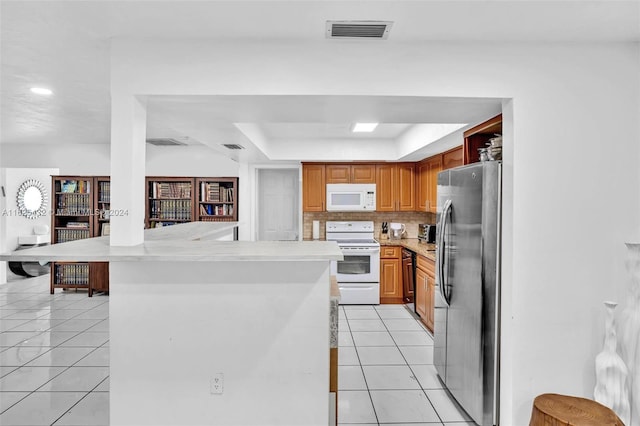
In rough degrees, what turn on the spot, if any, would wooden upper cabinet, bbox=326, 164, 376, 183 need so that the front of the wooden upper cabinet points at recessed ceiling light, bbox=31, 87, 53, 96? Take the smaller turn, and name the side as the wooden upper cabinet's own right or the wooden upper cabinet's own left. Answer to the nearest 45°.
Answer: approximately 45° to the wooden upper cabinet's own right

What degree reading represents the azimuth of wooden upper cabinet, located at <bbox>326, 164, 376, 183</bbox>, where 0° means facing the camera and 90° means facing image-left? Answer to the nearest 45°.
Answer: approximately 0°

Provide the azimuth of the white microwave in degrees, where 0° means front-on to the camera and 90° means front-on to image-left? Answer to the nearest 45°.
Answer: approximately 0°

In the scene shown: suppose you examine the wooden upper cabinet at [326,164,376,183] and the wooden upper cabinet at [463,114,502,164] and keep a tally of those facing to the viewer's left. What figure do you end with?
1

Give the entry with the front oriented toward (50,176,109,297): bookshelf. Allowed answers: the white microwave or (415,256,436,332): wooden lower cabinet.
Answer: the wooden lower cabinet

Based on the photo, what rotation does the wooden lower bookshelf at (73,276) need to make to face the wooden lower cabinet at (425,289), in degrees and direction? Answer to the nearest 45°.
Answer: approximately 90° to its left

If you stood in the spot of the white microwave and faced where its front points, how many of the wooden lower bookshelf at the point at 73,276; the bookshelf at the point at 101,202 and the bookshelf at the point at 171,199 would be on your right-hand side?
3
